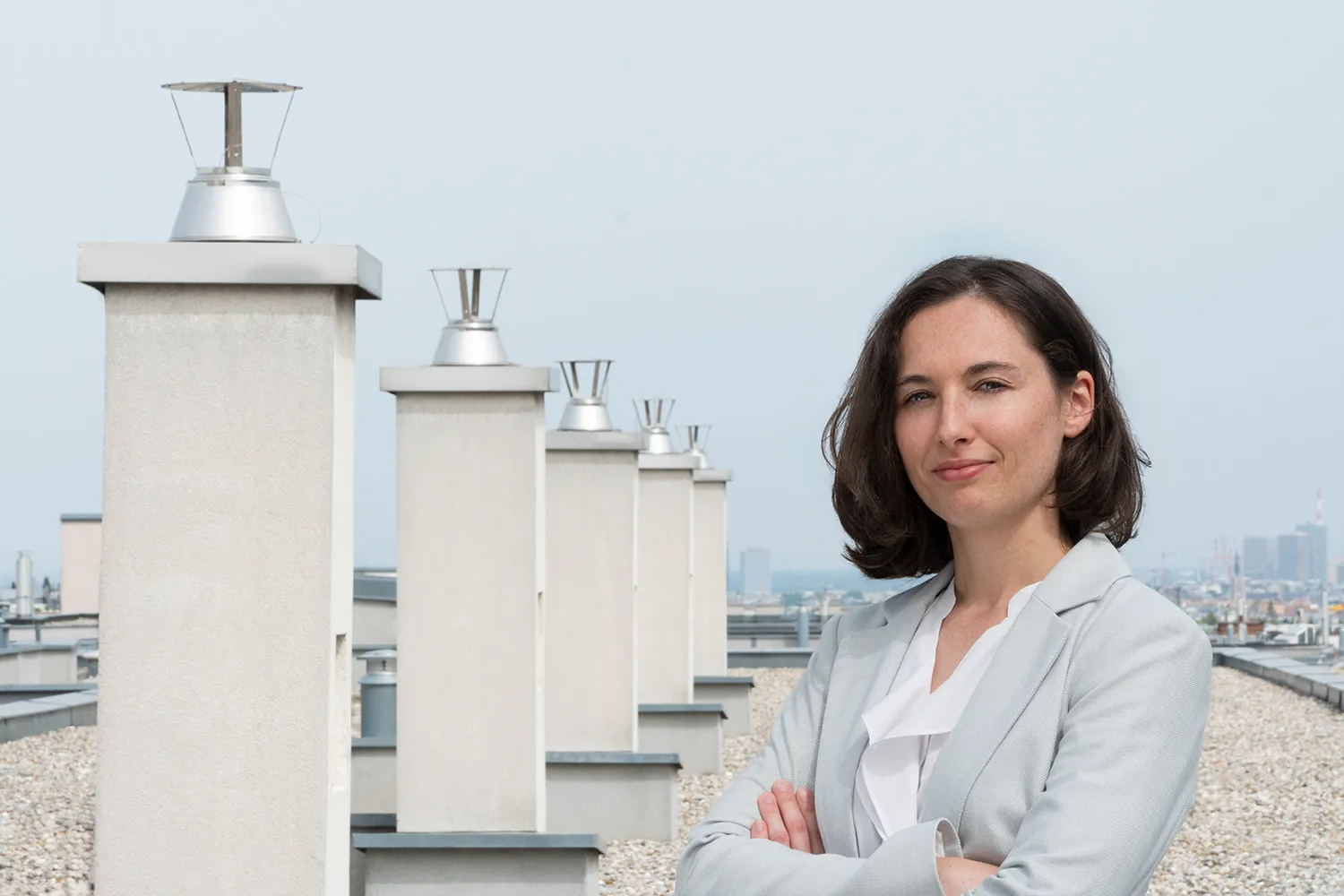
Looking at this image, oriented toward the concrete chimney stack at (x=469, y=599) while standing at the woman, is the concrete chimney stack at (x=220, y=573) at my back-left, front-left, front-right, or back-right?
front-left

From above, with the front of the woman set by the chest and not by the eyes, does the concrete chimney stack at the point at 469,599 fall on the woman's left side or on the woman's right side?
on the woman's right side

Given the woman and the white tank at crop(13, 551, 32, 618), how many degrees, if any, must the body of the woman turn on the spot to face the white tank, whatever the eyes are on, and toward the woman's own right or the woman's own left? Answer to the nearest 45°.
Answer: approximately 90° to the woman's own right

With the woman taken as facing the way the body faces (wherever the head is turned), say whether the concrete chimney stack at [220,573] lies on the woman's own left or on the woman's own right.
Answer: on the woman's own right

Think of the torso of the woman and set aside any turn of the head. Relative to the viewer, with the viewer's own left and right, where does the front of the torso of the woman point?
facing the viewer and to the left of the viewer

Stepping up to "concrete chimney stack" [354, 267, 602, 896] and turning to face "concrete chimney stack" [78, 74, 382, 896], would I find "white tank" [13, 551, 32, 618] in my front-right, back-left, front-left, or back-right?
back-right
